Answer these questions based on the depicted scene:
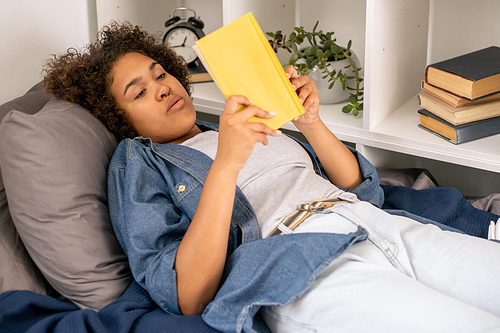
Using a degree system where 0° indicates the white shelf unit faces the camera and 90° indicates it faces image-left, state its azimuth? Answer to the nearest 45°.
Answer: approximately 45°

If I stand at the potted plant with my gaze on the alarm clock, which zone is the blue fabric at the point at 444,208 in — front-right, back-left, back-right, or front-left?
back-left

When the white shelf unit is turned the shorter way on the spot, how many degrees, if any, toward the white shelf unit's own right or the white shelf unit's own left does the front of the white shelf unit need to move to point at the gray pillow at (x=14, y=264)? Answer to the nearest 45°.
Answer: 0° — it already faces it
